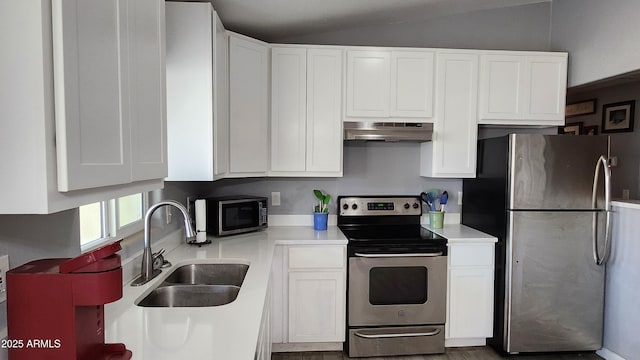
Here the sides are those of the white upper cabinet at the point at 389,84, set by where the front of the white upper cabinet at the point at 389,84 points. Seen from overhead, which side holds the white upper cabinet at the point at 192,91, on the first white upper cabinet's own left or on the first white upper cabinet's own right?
on the first white upper cabinet's own right

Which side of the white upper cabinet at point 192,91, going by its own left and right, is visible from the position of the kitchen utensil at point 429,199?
front

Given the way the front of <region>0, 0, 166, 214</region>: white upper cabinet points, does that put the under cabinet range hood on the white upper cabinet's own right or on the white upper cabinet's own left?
on the white upper cabinet's own left

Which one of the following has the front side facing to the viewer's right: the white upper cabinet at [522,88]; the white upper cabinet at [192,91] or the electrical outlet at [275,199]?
the white upper cabinet at [192,91]

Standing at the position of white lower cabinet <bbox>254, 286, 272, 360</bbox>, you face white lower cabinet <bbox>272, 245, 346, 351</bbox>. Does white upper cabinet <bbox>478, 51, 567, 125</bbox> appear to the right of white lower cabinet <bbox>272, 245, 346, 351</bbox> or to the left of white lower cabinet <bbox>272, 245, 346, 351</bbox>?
right

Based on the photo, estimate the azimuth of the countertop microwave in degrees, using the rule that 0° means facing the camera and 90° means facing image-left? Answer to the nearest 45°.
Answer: approximately 315°

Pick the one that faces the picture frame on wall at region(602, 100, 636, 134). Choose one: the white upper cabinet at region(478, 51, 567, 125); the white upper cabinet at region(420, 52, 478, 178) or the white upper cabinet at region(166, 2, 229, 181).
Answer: the white upper cabinet at region(166, 2, 229, 181)

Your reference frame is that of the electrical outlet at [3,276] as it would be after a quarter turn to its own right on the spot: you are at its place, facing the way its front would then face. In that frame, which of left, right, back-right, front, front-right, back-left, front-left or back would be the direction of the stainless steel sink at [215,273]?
back

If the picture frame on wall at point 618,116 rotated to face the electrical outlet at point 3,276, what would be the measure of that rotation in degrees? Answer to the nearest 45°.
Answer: approximately 45° to its left

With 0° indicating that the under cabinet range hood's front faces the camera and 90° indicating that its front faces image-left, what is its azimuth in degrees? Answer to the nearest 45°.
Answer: approximately 0°

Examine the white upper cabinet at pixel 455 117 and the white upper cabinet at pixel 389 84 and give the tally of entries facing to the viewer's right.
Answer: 0

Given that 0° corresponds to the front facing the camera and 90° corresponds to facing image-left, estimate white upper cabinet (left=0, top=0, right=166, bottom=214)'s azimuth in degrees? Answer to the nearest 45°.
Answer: approximately 315°

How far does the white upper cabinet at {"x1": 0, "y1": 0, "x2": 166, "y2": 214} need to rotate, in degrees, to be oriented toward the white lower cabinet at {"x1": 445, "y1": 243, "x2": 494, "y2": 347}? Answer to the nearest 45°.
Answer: approximately 45° to its left

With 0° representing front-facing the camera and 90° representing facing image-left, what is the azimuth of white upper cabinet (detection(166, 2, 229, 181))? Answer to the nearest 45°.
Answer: approximately 270°

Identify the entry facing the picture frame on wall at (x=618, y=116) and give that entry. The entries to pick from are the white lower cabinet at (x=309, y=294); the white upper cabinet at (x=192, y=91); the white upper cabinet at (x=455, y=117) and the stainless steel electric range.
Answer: the white upper cabinet at (x=192, y=91)
